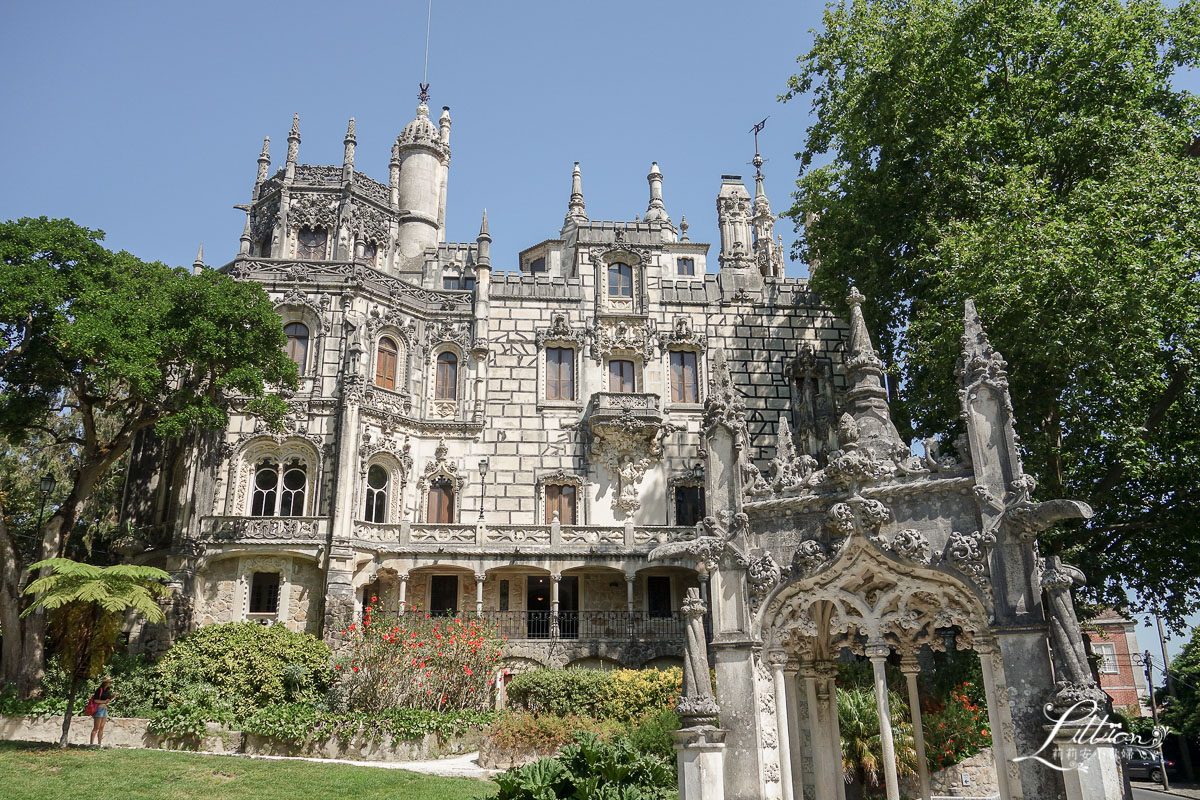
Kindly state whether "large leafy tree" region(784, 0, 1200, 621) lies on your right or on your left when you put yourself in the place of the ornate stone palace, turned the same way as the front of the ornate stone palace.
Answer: on your left

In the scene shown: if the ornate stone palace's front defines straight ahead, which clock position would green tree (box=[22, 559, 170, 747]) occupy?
The green tree is roughly at 1 o'clock from the ornate stone palace.

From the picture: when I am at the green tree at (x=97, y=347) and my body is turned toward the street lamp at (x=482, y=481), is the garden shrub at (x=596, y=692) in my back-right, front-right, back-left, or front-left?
front-right

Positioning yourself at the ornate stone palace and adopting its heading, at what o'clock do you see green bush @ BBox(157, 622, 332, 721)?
The green bush is roughly at 1 o'clock from the ornate stone palace.

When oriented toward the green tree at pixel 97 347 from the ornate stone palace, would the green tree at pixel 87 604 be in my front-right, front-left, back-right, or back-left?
front-left

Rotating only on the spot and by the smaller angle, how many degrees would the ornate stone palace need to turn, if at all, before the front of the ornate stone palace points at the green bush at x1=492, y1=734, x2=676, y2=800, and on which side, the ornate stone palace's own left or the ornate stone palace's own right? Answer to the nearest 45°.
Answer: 0° — it already faces it

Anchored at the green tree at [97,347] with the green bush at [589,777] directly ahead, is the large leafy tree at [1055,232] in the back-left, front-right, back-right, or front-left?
front-left

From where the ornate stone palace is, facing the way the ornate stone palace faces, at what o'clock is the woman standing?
The woman standing is roughly at 1 o'clock from the ornate stone palace.

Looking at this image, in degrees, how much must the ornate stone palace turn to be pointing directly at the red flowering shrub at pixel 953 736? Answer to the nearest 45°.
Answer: approximately 45° to its left

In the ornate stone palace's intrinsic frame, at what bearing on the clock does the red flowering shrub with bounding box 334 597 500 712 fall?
The red flowering shrub is roughly at 12 o'clock from the ornate stone palace.

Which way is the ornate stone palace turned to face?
toward the camera
